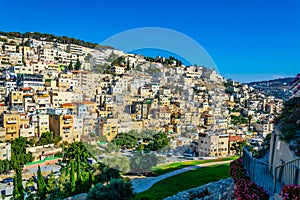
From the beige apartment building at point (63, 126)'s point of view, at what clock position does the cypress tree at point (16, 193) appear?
The cypress tree is roughly at 2 o'clock from the beige apartment building.

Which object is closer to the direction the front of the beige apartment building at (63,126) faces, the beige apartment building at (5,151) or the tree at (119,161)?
the tree

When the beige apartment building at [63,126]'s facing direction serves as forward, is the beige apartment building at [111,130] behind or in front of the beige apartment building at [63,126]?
in front

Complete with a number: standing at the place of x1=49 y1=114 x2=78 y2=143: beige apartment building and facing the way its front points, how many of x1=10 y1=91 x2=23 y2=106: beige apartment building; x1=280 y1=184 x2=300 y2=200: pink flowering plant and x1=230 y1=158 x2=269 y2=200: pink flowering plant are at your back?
1

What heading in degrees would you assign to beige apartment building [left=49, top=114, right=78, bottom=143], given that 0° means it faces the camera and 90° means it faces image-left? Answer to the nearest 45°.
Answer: approximately 315°

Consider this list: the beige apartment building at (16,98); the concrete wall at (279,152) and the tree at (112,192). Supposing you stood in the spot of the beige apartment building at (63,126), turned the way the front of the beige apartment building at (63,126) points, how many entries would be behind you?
1

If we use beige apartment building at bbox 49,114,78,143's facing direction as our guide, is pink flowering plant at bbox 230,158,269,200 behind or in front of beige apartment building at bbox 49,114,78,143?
in front

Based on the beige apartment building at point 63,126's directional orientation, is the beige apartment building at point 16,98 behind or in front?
behind
